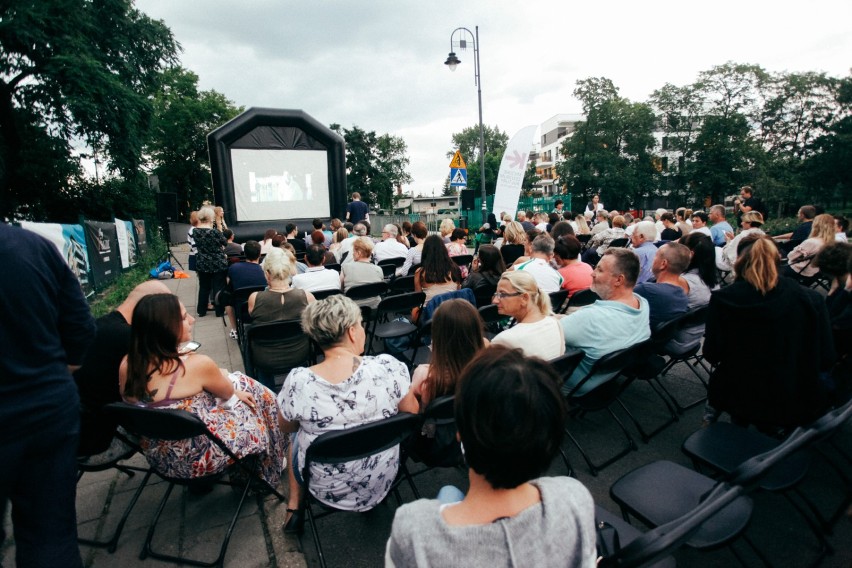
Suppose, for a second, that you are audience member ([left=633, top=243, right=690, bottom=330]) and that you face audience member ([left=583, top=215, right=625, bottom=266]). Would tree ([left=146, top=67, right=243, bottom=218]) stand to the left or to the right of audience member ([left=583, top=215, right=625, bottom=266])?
left

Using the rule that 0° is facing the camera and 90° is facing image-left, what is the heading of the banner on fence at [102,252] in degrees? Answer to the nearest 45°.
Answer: approximately 315°

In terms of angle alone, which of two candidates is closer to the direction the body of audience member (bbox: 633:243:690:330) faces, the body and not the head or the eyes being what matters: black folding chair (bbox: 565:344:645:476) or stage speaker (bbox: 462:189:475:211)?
the stage speaker

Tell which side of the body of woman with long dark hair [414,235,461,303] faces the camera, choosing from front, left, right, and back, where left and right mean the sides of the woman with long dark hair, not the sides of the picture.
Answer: back

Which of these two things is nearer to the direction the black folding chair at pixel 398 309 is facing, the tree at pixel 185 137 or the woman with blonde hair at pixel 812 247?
the tree

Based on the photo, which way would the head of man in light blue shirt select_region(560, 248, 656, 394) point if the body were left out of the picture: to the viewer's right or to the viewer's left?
to the viewer's left

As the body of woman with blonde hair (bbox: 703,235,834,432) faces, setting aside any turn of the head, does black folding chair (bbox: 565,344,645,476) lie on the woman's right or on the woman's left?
on the woman's left

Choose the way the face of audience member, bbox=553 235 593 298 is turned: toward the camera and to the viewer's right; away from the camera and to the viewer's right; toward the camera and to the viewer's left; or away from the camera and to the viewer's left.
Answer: away from the camera and to the viewer's left

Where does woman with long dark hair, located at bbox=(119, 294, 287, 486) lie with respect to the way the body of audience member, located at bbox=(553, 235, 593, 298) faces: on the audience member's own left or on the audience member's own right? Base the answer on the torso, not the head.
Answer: on the audience member's own left
